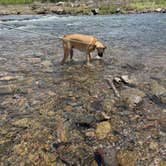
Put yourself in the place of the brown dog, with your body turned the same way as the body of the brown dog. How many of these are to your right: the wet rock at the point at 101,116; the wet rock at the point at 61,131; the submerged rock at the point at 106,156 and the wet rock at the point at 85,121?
4

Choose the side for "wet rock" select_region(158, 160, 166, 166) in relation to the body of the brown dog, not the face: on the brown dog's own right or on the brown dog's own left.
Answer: on the brown dog's own right

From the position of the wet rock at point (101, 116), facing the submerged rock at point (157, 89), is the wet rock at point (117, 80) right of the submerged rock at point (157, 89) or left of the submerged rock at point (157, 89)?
left

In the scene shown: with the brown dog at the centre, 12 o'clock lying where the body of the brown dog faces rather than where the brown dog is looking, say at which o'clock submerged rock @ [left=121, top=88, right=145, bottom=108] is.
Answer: The submerged rock is roughly at 2 o'clock from the brown dog.

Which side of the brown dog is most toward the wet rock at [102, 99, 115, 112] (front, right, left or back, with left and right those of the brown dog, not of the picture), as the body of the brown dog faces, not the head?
right

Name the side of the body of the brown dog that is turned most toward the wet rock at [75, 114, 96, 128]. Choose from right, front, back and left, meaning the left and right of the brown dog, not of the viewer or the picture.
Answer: right

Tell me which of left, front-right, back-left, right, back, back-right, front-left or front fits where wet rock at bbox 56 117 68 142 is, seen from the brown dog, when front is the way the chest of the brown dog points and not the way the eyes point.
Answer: right

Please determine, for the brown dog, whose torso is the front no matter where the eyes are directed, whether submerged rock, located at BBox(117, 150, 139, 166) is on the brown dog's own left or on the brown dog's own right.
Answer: on the brown dog's own right

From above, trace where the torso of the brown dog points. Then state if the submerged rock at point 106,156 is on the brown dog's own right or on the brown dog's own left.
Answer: on the brown dog's own right

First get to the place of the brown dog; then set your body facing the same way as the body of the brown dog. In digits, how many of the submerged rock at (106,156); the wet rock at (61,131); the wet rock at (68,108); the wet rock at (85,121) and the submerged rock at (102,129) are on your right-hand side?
5

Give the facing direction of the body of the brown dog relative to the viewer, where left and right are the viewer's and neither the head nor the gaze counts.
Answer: facing to the right of the viewer

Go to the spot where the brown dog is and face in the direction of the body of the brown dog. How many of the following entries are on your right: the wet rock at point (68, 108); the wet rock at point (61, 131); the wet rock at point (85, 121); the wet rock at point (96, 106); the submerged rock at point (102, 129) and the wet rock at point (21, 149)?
6

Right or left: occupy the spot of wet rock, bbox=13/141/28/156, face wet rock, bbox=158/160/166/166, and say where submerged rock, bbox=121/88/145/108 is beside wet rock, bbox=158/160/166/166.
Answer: left

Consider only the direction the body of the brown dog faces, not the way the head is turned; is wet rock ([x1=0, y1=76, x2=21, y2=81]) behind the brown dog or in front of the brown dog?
behind

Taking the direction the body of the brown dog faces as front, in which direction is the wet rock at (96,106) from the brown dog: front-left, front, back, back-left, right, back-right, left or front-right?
right
